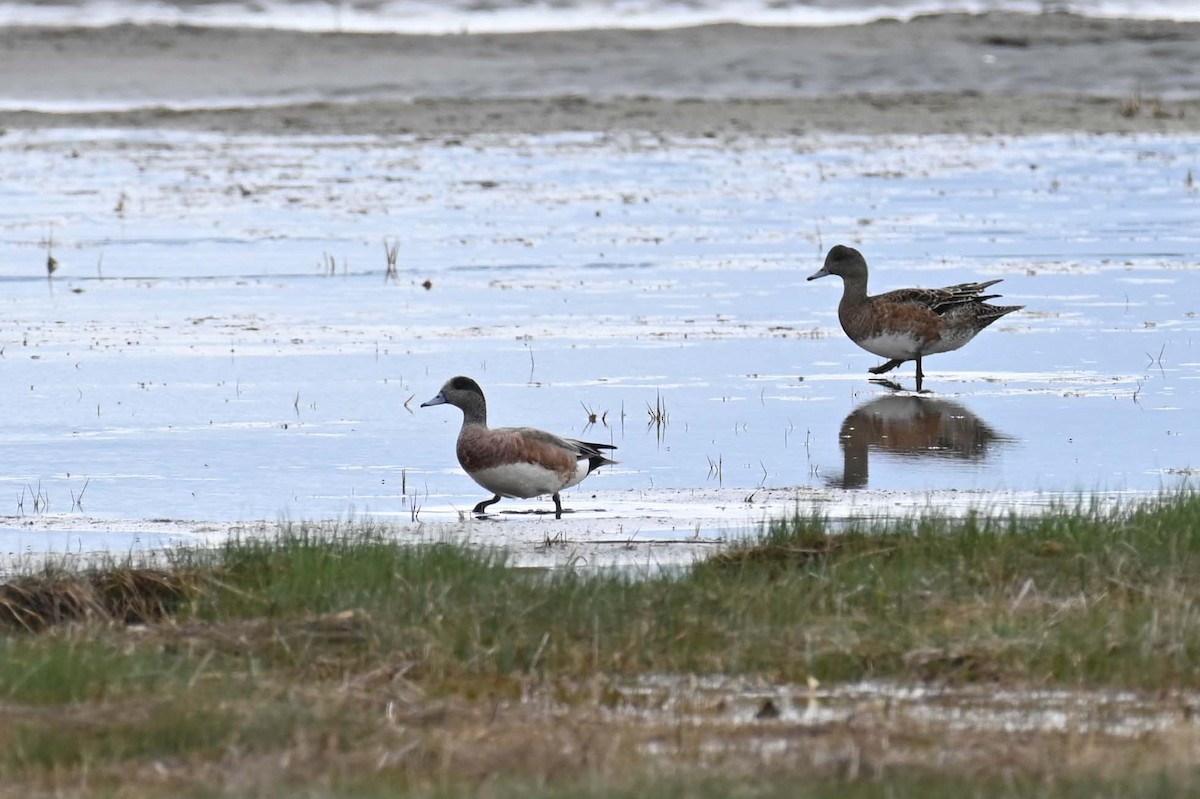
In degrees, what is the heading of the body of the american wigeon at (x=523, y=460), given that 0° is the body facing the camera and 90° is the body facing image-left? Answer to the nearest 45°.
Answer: approximately 90°

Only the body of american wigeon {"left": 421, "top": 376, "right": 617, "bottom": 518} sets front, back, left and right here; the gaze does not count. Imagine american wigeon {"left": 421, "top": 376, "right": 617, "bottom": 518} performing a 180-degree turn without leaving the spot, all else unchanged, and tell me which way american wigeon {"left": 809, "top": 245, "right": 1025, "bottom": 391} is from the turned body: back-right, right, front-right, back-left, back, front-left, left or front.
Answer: front-left

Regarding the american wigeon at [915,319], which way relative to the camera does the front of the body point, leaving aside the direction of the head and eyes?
to the viewer's left
